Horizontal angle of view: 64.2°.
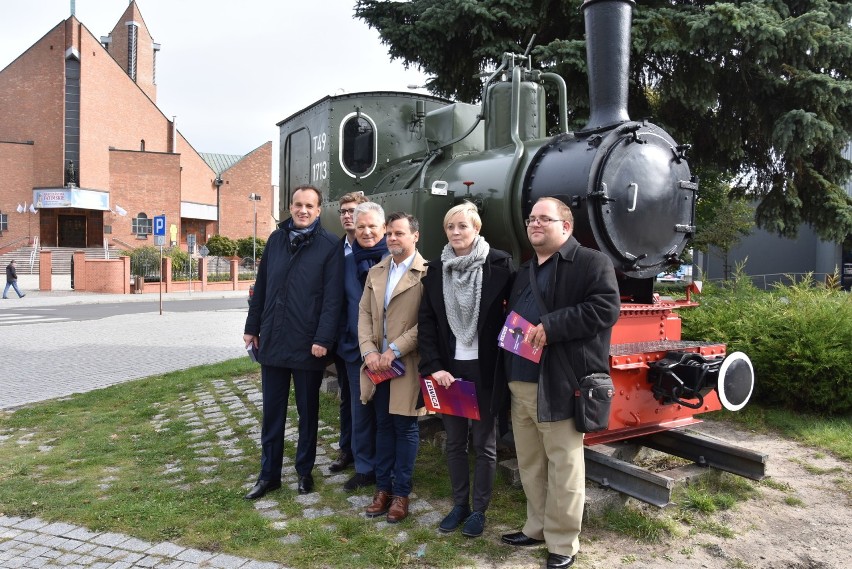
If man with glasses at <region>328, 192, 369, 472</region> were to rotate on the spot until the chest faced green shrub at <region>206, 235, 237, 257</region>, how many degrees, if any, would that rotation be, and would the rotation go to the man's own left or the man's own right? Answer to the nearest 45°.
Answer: approximately 135° to the man's own right

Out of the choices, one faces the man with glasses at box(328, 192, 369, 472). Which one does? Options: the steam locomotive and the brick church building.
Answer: the brick church building

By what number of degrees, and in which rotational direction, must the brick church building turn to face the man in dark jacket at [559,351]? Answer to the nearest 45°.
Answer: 0° — it already faces them

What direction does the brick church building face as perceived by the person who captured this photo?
facing the viewer

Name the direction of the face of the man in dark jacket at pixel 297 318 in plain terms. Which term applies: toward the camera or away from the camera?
toward the camera

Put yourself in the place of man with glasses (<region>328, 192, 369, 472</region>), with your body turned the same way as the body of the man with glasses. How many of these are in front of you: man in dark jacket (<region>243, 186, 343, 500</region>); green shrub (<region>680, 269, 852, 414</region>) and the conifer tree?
1

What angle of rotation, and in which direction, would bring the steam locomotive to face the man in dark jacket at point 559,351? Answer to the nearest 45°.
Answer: approximately 45° to its right

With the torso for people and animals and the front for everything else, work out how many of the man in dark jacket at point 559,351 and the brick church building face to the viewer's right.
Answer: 0

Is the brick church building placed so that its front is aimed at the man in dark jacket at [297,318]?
yes

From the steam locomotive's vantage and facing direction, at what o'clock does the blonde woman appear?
The blonde woman is roughly at 3 o'clock from the steam locomotive.

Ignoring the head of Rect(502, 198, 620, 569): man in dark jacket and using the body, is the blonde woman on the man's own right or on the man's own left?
on the man's own right

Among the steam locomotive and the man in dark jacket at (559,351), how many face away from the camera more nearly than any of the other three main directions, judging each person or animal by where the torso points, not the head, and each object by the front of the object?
0

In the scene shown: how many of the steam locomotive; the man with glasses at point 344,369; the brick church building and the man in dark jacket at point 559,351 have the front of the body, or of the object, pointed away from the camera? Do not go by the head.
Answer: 0

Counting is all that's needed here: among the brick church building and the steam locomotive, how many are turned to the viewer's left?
0

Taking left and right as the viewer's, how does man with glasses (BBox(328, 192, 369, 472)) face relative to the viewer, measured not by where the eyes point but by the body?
facing the viewer and to the left of the viewer

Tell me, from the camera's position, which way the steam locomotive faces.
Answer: facing the viewer and to the right of the viewer

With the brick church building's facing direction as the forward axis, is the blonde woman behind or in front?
in front

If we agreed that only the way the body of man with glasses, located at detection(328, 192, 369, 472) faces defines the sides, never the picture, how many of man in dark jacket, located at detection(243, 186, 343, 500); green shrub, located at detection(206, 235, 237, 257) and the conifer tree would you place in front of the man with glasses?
1
